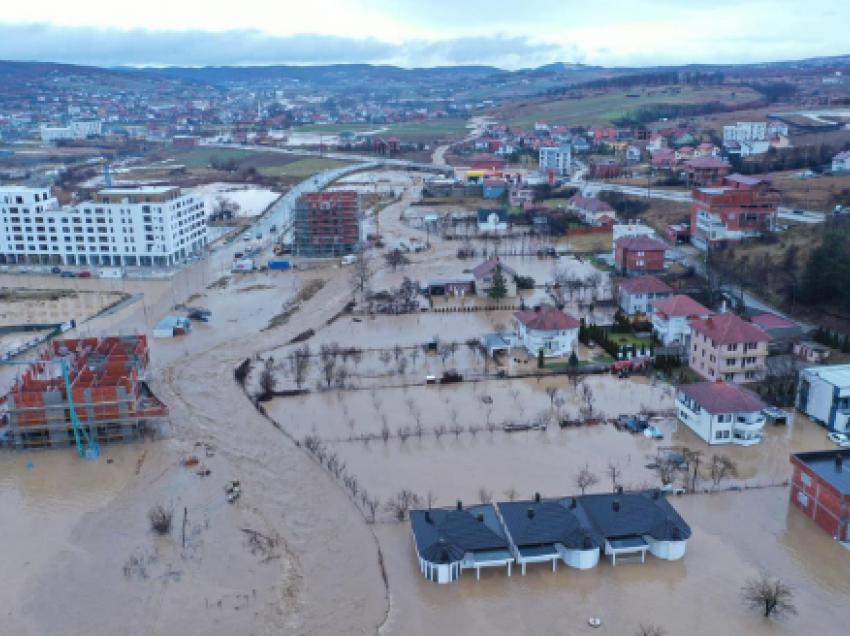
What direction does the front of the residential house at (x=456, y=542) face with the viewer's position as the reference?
facing the viewer

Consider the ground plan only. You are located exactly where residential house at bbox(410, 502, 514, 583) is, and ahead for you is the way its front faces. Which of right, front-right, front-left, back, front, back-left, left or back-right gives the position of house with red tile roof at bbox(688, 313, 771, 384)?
back-left

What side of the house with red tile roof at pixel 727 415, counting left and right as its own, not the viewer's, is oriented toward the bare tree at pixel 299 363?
right

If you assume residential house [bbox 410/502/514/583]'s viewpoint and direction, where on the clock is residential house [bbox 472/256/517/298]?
residential house [bbox 472/256/517/298] is roughly at 6 o'clock from residential house [bbox 410/502/514/583].

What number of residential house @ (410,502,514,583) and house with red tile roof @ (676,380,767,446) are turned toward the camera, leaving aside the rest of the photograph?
2

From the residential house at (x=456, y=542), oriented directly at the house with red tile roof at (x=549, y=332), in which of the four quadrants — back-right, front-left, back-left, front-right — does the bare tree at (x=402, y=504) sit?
front-left

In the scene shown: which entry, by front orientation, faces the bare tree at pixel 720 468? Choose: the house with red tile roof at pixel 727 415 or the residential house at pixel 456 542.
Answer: the house with red tile roof

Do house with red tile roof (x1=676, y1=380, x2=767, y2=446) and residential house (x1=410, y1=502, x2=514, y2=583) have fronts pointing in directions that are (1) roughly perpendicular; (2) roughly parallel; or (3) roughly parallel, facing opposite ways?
roughly parallel

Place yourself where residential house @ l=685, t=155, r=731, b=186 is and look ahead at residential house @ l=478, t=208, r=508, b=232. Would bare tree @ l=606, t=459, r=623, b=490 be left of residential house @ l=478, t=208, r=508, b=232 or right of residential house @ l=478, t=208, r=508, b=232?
left

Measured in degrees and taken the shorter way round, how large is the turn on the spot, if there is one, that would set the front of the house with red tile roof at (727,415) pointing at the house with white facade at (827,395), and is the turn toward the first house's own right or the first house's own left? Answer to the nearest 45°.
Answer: approximately 135° to the first house's own left

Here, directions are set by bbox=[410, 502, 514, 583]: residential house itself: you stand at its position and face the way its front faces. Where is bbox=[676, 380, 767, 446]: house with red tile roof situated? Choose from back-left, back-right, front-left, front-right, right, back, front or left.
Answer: back-left

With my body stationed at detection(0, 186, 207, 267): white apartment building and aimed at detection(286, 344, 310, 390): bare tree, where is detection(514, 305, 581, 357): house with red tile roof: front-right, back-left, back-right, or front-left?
front-left

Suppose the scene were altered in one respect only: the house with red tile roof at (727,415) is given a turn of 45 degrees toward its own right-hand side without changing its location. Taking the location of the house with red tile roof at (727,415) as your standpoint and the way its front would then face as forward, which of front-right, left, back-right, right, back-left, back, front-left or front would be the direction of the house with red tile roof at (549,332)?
right

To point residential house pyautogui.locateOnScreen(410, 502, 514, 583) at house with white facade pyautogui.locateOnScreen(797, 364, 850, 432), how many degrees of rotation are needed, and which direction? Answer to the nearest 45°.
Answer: approximately 135° to its left

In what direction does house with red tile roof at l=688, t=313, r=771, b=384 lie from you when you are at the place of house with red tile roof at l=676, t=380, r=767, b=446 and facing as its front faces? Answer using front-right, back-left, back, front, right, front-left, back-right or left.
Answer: back

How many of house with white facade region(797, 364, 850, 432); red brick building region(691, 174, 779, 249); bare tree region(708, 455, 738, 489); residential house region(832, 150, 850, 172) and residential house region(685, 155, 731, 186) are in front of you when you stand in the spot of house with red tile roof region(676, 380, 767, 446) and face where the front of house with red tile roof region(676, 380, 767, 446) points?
1

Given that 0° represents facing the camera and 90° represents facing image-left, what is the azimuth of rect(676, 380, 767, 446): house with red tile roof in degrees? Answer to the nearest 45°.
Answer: approximately 0°

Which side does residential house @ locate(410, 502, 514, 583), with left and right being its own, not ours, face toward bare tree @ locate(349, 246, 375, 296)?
back
